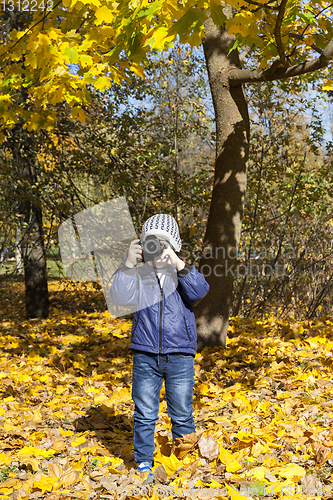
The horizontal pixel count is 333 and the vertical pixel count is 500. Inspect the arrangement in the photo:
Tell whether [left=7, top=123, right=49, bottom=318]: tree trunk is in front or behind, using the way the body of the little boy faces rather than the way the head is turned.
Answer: behind

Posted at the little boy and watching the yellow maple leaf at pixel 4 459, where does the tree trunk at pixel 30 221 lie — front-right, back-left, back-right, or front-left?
front-right

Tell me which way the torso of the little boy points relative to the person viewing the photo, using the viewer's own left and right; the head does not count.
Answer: facing the viewer

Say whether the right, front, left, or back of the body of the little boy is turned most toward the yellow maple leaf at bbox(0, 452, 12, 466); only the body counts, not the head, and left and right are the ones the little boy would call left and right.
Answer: right

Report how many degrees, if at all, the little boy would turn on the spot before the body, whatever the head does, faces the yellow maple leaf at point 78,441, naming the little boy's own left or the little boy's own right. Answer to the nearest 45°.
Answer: approximately 135° to the little boy's own right

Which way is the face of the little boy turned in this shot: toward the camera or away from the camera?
toward the camera

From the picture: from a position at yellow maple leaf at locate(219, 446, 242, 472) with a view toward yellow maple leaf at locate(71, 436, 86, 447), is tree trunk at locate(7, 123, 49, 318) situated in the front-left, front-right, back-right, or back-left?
front-right

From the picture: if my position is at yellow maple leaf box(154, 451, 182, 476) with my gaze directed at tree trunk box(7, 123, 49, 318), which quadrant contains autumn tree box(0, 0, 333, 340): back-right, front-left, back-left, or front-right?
front-right

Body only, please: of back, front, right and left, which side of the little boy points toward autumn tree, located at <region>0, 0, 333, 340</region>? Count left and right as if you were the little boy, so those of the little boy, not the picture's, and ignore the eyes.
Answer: back
